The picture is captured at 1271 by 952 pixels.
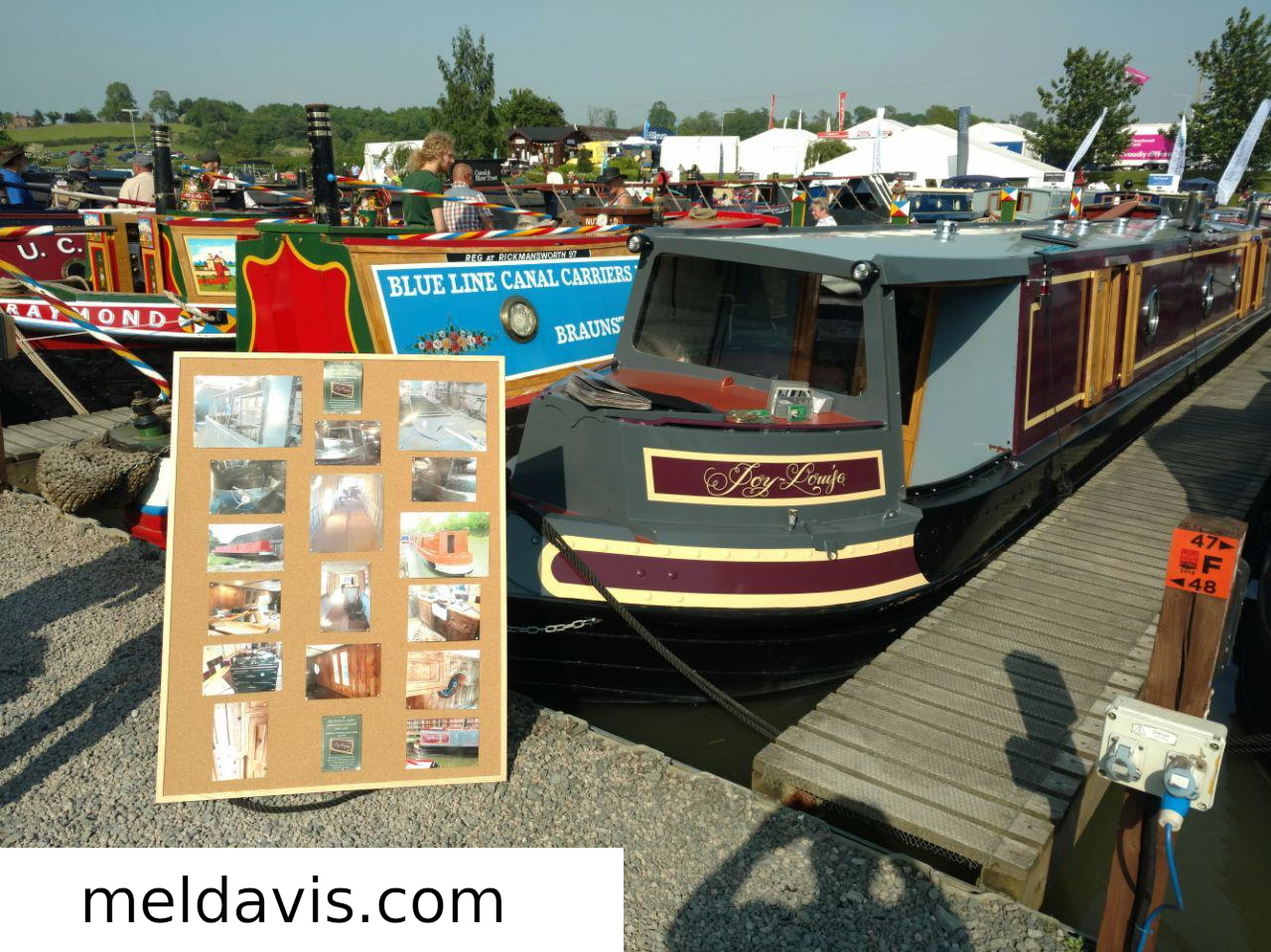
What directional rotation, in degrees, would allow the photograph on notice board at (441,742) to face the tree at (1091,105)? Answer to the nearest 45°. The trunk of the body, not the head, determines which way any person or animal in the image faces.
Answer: approximately 135° to its left

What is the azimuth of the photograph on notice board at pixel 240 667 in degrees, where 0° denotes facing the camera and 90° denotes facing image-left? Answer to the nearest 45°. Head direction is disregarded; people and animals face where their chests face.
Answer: approximately 0°

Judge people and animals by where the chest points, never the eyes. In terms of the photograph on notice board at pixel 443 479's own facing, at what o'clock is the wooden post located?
The wooden post is roughly at 10 o'clock from the photograph on notice board.

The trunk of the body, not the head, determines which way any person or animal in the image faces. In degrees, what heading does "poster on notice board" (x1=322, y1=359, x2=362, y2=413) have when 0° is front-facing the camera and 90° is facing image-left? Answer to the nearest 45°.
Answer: approximately 0°

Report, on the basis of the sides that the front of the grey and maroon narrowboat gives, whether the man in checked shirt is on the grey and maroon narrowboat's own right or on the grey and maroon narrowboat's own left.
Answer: on the grey and maroon narrowboat's own right

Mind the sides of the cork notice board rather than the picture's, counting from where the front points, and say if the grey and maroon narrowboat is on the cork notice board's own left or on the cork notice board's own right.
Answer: on the cork notice board's own left

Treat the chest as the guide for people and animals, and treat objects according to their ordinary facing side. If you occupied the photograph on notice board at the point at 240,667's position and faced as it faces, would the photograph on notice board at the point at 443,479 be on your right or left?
on your left
